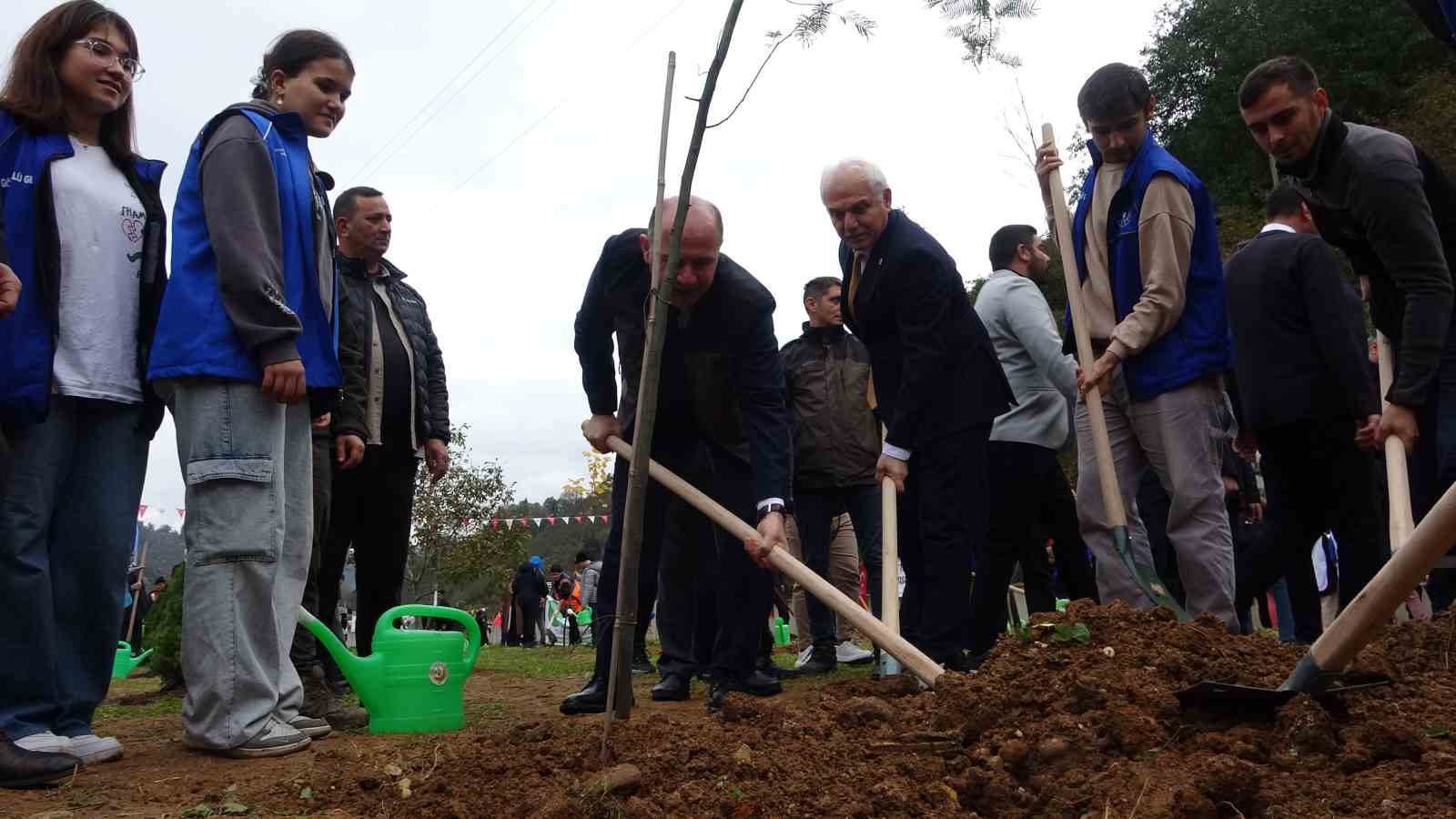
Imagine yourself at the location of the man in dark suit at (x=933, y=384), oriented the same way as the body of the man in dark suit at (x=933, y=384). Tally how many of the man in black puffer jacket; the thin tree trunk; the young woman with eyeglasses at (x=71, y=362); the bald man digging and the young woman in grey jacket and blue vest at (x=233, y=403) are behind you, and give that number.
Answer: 0

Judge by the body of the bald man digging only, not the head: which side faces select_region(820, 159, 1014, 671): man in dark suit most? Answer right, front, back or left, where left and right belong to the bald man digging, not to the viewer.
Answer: left

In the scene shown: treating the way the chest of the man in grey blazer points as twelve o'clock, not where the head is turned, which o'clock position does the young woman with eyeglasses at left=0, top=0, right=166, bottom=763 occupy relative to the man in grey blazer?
The young woman with eyeglasses is roughly at 6 o'clock from the man in grey blazer.

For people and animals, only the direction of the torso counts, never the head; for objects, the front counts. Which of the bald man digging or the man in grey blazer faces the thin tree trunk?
the bald man digging

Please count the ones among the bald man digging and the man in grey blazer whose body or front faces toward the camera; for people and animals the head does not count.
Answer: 1

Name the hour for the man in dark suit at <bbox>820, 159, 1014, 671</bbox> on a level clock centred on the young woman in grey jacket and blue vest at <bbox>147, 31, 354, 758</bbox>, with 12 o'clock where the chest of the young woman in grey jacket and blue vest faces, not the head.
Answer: The man in dark suit is roughly at 12 o'clock from the young woman in grey jacket and blue vest.

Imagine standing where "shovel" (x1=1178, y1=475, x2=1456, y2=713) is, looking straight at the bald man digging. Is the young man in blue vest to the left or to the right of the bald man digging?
right

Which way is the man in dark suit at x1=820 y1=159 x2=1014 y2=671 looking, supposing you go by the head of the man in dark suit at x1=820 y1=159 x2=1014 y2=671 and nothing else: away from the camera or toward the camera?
toward the camera

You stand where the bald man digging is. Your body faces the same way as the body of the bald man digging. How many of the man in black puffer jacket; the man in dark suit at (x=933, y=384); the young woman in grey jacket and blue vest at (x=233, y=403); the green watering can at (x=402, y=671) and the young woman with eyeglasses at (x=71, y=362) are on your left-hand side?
1

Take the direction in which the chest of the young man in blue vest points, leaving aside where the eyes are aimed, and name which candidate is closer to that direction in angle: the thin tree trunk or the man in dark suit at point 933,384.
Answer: the thin tree trunk

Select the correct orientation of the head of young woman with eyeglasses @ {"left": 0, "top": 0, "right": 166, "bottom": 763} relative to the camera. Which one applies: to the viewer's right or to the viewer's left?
to the viewer's right

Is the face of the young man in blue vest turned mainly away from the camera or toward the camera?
toward the camera

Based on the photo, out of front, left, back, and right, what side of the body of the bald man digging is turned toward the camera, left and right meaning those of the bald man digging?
front

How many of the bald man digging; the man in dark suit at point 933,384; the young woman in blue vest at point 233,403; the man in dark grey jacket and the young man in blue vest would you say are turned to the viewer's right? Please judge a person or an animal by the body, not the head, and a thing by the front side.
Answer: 1

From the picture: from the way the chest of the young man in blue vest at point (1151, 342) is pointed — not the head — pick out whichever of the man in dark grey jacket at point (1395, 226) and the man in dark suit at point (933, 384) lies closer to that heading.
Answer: the man in dark suit

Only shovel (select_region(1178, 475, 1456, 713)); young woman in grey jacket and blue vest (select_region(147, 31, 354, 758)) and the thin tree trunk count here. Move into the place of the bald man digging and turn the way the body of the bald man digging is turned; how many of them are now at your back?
0

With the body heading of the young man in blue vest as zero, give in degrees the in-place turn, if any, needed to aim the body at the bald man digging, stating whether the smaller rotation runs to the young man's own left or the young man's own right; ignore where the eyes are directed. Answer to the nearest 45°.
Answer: approximately 45° to the young man's own right
